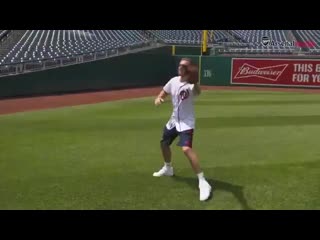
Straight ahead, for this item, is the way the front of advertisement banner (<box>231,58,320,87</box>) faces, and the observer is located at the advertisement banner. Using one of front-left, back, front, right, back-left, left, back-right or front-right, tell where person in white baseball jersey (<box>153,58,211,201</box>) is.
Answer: front

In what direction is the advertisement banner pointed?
toward the camera
